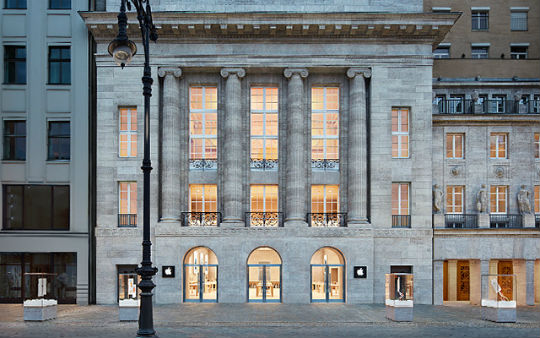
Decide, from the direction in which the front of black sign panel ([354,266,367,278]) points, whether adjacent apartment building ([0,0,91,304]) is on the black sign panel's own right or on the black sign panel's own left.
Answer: on the black sign panel's own right

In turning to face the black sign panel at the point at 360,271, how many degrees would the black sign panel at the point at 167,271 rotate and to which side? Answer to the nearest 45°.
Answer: approximately 90° to its left

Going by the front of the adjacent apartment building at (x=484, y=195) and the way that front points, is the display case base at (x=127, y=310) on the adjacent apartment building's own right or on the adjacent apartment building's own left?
on the adjacent apartment building's own right

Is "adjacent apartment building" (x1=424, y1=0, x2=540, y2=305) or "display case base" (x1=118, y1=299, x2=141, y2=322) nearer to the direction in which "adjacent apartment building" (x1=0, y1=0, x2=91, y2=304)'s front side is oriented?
the display case base

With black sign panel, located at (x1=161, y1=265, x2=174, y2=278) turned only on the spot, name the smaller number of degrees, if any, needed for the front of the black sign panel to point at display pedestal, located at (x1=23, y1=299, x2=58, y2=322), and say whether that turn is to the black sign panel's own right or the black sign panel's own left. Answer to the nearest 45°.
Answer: approximately 45° to the black sign panel's own right

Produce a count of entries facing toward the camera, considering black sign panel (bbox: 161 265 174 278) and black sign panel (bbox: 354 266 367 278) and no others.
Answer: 2

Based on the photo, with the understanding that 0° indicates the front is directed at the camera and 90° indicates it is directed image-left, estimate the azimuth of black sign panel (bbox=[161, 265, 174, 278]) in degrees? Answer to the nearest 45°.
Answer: approximately 0°

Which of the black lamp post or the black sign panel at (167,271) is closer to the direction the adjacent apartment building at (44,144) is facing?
the black lamp post
